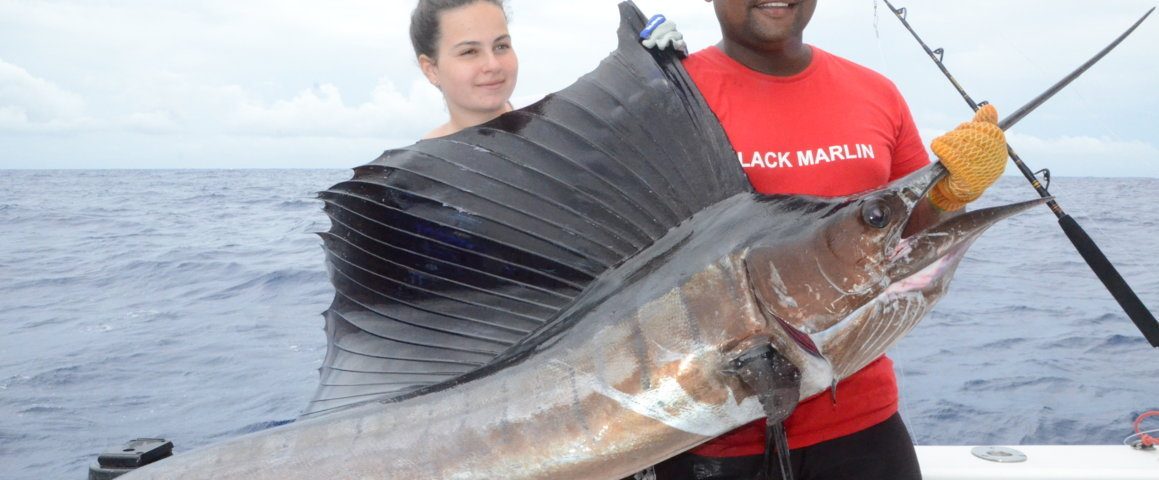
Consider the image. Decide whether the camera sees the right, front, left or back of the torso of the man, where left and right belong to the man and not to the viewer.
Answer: front

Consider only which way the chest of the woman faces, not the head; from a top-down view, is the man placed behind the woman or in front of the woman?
in front

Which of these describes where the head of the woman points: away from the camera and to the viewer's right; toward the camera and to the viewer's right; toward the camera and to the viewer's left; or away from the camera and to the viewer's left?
toward the camera and to the viewer's right

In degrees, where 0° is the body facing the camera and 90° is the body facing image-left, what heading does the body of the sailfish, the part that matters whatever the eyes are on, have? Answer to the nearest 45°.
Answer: approximately 270°

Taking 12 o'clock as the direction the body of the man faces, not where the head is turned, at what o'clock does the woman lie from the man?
The woman is roughly at 4 o'clock from the man.
